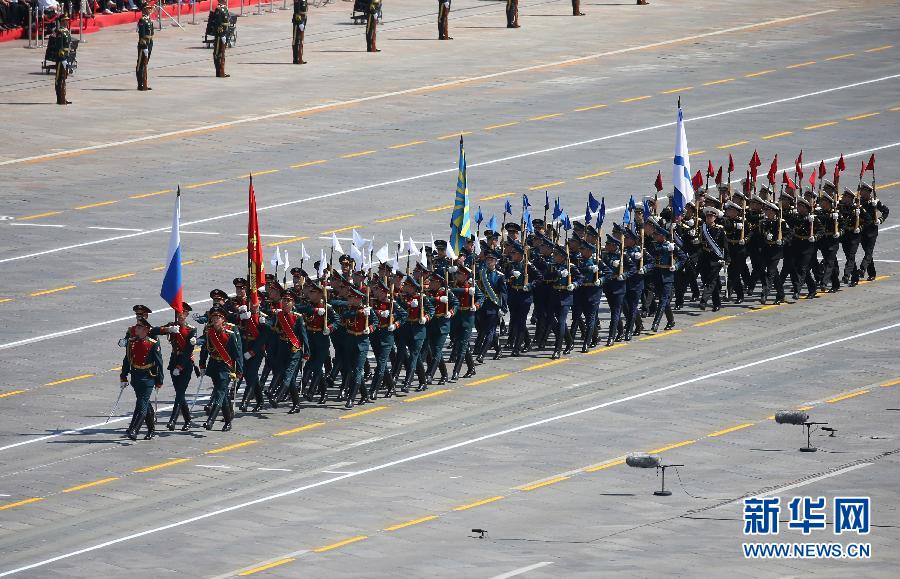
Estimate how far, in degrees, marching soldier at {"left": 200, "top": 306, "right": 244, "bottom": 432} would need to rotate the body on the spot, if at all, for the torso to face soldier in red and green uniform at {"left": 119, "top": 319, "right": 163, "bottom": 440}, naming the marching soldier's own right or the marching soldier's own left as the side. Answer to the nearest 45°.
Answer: approximately 45° to the marching soldier's own right

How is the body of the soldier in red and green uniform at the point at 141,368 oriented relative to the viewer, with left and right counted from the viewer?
facing the viewer and to the left of the viewer

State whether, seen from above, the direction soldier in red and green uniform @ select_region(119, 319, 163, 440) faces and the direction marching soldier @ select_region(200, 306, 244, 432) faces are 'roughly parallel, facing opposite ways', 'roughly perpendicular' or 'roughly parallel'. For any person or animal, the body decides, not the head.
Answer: roughly parallel

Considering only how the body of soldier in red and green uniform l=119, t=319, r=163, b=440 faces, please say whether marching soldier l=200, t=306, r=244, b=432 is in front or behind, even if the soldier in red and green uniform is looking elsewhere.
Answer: behind

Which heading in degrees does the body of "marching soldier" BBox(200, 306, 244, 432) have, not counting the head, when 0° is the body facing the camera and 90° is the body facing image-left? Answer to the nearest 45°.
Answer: approximately 45°

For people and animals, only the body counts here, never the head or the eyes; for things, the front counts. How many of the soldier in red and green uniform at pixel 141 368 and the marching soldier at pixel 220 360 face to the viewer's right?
0
